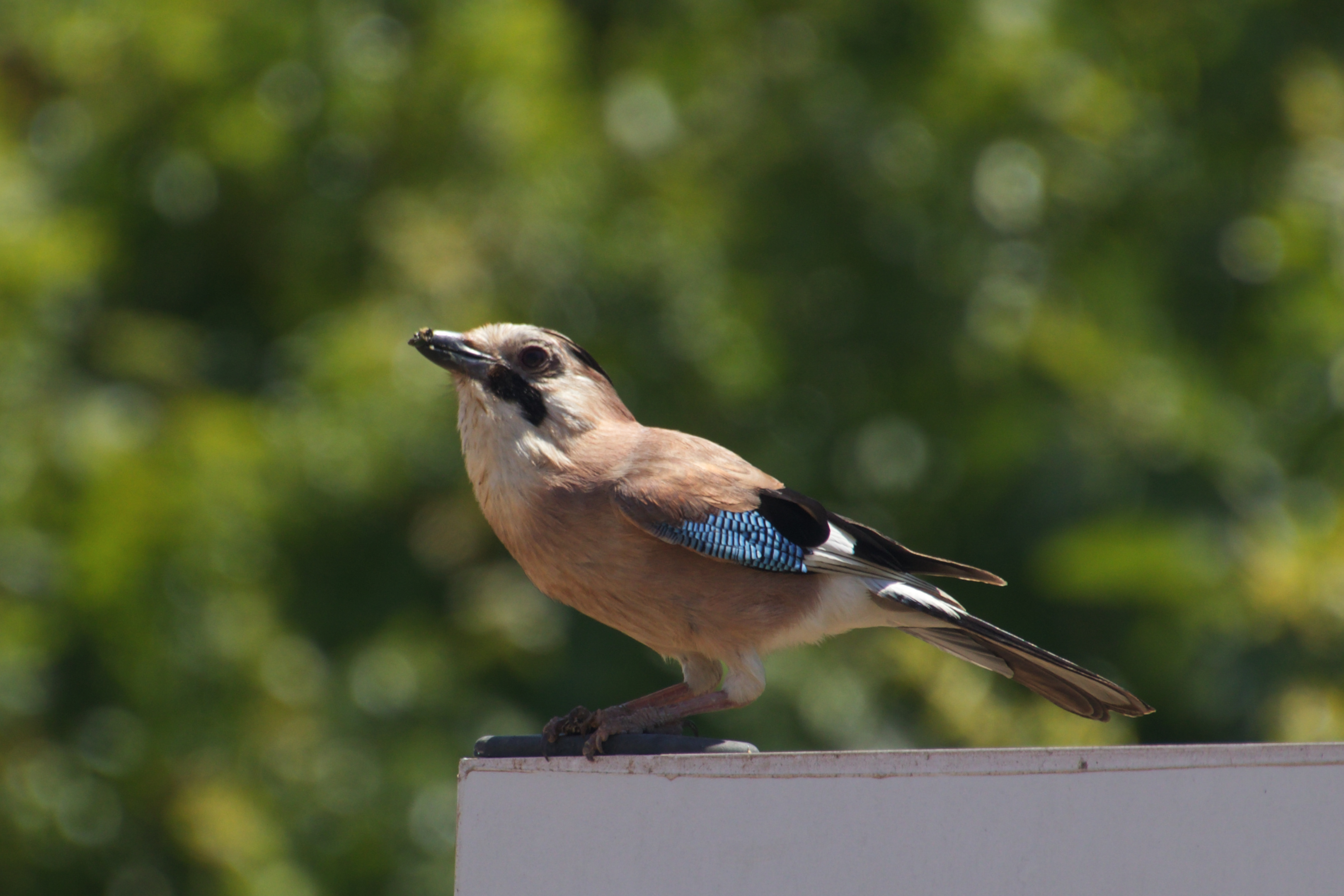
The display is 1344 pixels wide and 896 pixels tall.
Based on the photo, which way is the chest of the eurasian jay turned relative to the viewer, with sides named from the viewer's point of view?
facing to the left of the viewer
